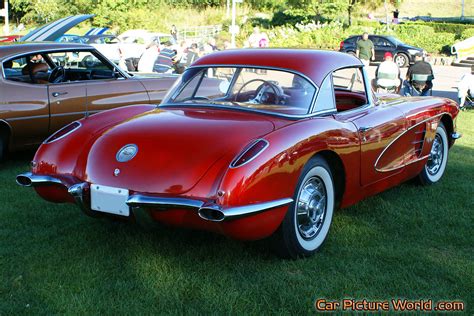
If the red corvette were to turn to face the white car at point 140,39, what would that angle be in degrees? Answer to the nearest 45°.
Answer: approximately 45° to its left

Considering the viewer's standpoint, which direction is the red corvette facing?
facing away from the viewer and to the right of the viewer

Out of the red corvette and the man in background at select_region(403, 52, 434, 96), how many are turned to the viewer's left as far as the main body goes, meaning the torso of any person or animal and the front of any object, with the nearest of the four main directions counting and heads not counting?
0

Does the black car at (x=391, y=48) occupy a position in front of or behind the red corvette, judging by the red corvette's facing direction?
in front

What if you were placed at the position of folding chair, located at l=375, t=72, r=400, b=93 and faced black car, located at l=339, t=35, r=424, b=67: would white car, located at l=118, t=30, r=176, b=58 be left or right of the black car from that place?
left
